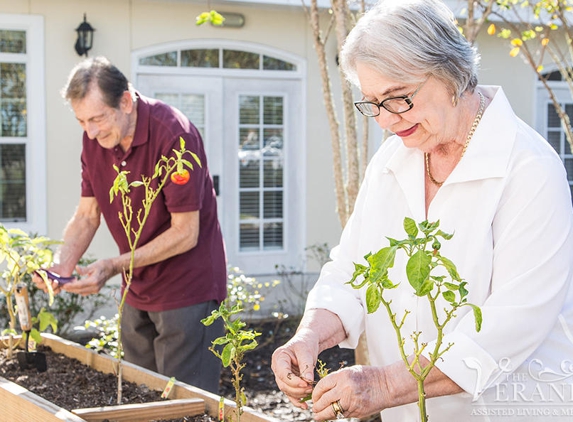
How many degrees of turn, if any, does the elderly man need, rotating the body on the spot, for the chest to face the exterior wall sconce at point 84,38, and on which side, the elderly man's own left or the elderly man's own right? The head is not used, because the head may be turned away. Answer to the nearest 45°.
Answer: approximately 135° to the elderly man's own right

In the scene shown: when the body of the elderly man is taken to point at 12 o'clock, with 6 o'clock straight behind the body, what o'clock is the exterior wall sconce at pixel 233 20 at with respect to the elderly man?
The exterior wall sconce is roughly at 5 o'clock from the elderly man.

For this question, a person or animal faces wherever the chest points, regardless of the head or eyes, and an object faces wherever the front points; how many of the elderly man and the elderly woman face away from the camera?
0

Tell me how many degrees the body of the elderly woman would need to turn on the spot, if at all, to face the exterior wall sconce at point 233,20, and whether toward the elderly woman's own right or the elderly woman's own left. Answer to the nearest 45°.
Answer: approximately 135° to the elderly woman's own right

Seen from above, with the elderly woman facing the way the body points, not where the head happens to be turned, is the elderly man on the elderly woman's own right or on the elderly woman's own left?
on the elderly woman's own right

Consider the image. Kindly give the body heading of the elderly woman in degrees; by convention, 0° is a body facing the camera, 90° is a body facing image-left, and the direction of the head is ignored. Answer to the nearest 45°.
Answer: approximately 45°

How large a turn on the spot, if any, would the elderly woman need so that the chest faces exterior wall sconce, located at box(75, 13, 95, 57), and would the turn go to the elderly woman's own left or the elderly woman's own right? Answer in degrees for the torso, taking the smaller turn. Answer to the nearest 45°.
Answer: approximately 90° to the elderly woman's own right

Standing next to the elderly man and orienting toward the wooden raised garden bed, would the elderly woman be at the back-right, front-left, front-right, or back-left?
front-left
